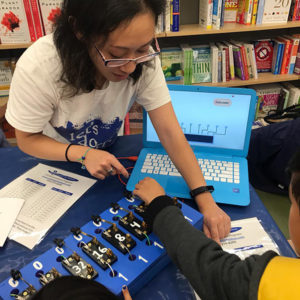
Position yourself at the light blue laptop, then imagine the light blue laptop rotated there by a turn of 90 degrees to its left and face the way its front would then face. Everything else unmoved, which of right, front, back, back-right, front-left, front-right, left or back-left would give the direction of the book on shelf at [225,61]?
left

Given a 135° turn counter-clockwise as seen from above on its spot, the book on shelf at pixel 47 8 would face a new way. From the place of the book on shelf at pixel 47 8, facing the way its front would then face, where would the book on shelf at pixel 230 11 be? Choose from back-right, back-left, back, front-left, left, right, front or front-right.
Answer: front-right

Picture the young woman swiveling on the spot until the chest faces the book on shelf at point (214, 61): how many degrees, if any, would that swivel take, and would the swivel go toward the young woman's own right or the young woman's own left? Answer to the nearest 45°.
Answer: approximately 90° to the young woman's own left

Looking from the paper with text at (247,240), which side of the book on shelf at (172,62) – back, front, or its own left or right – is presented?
front

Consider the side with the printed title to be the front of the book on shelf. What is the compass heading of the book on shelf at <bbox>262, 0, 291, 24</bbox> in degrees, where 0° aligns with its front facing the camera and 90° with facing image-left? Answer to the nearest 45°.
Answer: approximately 0°

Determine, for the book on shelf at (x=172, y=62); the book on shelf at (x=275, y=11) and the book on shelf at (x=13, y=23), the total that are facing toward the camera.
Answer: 3

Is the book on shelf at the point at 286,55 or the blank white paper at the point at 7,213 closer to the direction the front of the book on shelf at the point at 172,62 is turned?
the blank white paper

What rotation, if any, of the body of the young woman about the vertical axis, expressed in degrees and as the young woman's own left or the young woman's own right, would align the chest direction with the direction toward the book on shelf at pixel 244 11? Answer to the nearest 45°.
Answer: approximately 90° to the young woman's own left

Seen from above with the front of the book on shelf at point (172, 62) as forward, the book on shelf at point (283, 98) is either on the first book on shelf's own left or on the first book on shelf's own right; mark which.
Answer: on the first book on shelf's own left
